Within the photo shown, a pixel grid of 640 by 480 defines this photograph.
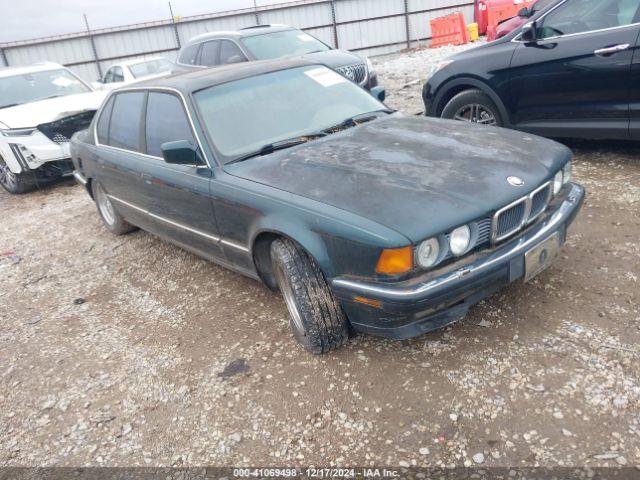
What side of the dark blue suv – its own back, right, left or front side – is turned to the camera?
left

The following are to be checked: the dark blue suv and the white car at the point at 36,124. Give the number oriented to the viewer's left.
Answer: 1

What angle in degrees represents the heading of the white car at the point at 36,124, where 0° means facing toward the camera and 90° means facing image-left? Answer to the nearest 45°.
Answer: approximately 315°

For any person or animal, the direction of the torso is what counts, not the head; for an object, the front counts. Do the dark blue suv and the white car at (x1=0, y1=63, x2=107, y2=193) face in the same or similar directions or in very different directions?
very different directions

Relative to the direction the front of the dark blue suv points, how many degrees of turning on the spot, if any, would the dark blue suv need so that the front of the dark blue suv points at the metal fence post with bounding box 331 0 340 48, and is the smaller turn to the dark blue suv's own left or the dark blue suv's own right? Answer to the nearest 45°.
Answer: approximately 45° to the dark blue suv's own right
